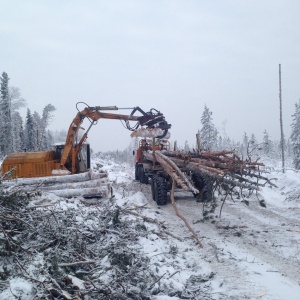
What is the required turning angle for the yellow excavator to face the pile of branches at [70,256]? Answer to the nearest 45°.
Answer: approximately 90° to its right

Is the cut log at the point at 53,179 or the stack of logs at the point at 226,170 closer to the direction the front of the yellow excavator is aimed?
the stack of logs

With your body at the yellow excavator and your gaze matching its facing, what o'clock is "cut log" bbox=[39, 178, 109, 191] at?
The cut log is roughly at 3 o'clock from the yellow excavator.

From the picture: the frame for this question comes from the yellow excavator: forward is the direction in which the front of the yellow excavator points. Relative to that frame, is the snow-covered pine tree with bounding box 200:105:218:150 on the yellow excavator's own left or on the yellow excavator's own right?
on the yellow excavator's own left

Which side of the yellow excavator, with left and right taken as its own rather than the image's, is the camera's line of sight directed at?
right

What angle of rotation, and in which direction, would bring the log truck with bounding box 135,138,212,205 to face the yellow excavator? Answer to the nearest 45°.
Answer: approximately 45° to its left

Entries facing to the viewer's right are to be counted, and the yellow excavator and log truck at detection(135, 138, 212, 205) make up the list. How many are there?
1

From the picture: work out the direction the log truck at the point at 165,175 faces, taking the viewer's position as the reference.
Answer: facing away from the viewer and to the left of the viewer
